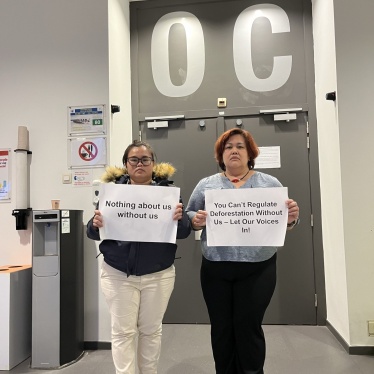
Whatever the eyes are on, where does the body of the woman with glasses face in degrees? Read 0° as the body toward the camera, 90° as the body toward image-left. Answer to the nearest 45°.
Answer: approximately 0°

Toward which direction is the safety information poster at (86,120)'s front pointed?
toward the camera

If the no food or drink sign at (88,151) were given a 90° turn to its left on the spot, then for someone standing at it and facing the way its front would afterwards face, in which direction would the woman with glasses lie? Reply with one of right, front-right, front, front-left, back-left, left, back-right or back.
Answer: right

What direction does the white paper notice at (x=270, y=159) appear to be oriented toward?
toward the camera

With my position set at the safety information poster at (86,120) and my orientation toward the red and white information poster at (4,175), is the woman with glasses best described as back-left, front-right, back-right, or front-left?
back-left

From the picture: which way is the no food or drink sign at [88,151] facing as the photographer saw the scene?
facing the viewer

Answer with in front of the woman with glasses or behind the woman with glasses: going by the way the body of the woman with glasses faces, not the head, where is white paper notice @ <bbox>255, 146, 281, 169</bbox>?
behind

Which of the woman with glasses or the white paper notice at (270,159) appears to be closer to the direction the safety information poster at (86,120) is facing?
the woman with glasses

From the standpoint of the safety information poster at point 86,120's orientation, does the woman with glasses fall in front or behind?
in front

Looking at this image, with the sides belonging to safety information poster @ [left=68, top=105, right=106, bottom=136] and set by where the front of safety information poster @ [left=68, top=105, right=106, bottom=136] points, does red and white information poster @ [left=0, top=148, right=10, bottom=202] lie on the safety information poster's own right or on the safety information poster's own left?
on the safety information poster's own right

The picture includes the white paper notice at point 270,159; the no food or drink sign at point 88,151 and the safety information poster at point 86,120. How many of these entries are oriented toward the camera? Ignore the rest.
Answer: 3

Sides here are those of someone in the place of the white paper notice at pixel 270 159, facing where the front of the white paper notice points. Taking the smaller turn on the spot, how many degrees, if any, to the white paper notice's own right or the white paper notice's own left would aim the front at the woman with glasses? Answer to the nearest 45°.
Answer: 0° — it already faces them

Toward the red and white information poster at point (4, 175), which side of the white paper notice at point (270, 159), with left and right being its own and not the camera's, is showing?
right

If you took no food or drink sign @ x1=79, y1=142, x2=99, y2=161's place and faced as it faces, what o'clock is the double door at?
The double door is roughly at 9 o'clock from the no food or drink sign.
